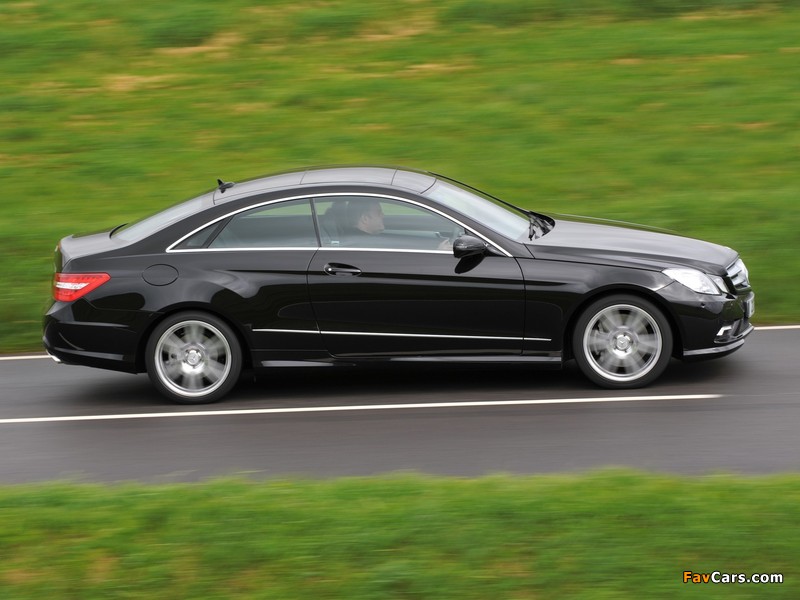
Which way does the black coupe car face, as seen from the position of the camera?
facing to the right of the viewer
